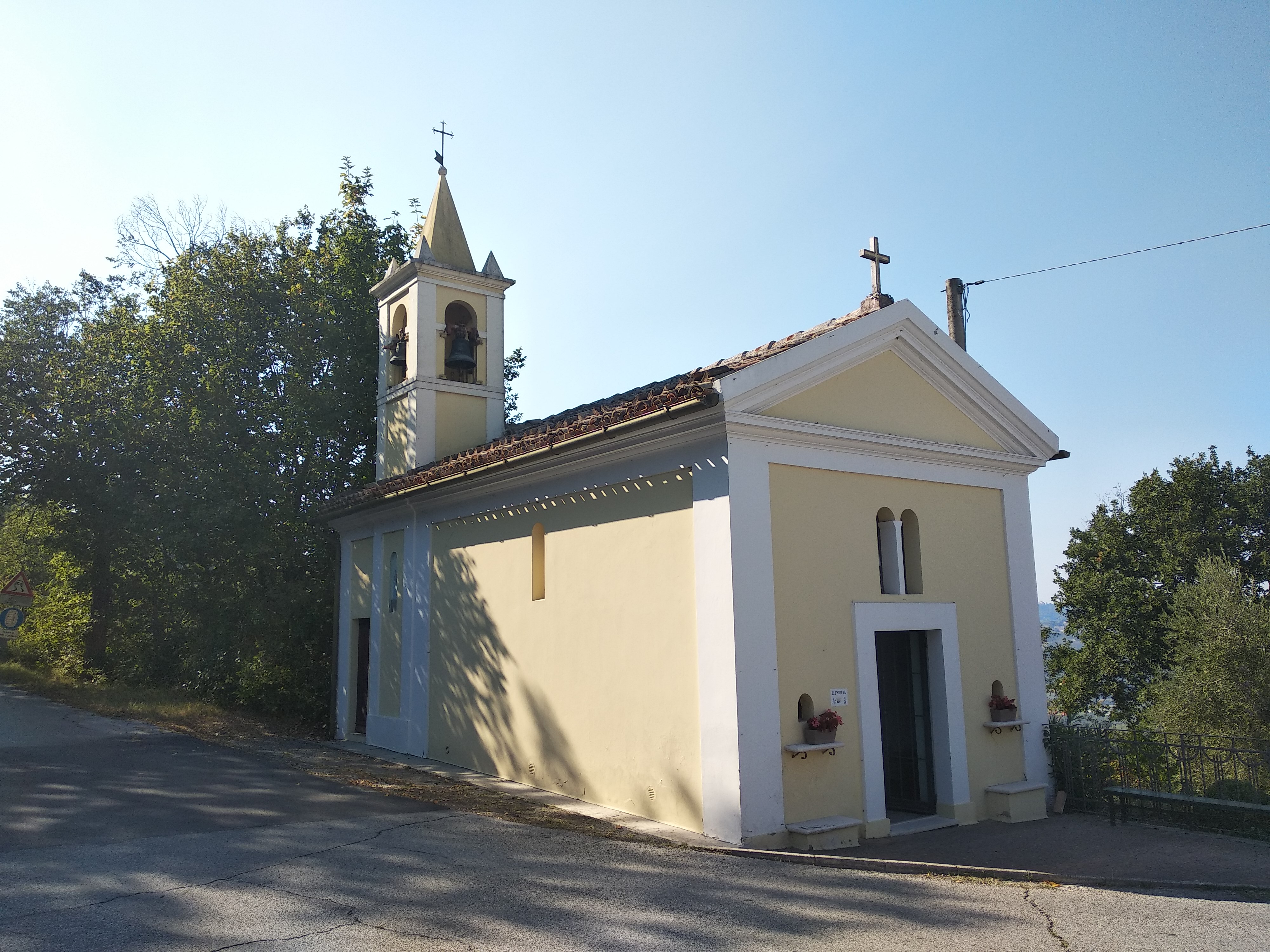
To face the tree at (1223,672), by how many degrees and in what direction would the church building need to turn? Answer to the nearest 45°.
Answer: approximately 90° to its left

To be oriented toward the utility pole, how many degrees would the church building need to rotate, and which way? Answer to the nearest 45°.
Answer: approximately 90° to its left

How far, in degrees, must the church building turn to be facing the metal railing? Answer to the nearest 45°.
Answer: approximately 45° to its left

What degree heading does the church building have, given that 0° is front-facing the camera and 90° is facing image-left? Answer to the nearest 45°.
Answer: approximately 315°

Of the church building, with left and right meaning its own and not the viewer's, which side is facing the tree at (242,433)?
back

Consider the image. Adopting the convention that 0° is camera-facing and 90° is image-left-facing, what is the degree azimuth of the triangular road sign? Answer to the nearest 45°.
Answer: approximately 0°
